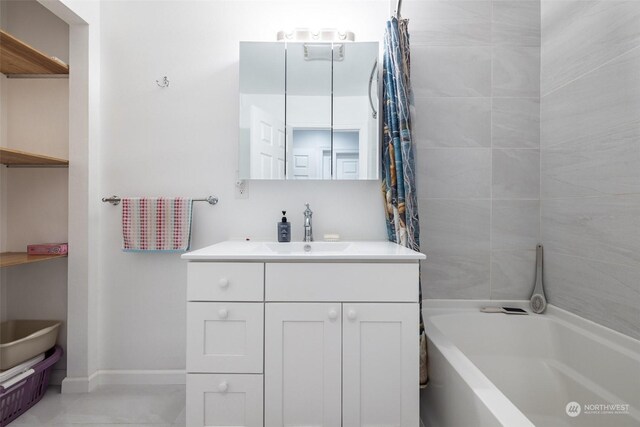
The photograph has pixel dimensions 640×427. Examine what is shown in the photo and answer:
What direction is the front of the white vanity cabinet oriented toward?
toward the camera

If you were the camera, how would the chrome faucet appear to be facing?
facing the viewer

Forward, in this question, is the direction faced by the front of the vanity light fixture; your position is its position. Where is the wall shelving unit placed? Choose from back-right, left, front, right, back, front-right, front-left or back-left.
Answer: right

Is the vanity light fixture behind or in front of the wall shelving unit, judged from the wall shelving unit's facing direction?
in front

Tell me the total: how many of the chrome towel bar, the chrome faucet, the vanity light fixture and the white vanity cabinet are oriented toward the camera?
4

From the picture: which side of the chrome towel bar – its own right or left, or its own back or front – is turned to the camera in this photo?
front

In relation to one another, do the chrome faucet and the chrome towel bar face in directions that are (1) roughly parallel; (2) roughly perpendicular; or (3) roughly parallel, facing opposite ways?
roughly parallel

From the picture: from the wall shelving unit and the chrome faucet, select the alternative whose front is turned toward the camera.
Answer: the chrome faucet

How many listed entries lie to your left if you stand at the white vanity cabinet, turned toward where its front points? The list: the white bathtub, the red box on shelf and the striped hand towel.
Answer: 1

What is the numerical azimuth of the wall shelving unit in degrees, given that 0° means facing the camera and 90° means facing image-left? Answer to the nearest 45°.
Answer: approximately 270°
